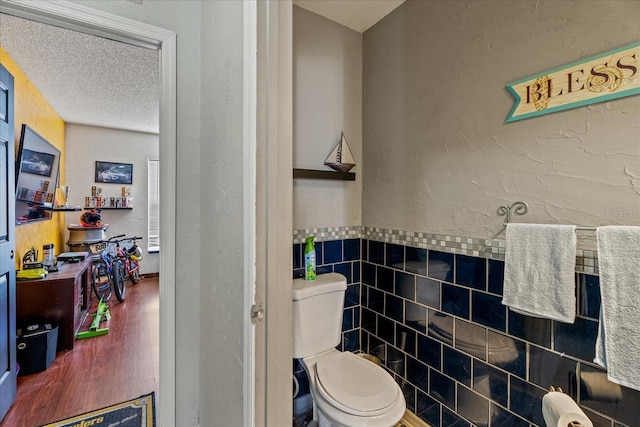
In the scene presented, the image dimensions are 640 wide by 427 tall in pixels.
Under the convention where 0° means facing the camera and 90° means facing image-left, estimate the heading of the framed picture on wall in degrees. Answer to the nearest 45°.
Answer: approximately 0°

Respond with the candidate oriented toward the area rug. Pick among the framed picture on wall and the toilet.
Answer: the framed picture on wall

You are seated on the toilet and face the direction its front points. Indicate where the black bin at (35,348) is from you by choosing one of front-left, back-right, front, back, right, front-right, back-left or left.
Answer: back-right

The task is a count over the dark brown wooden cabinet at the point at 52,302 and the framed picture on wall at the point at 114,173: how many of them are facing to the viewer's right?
1

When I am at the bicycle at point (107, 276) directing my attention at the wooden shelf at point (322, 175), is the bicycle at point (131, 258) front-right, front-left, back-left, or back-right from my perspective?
back-left

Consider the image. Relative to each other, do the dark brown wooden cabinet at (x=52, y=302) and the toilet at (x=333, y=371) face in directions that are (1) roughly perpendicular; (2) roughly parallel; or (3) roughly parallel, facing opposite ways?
roughly perpendicular

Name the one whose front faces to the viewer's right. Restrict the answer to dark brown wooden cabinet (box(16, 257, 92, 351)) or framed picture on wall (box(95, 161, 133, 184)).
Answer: the dark brown wooden cabinet

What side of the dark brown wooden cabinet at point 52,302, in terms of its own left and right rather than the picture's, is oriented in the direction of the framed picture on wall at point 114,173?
left

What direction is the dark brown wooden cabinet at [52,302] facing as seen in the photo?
to the viewer's right
